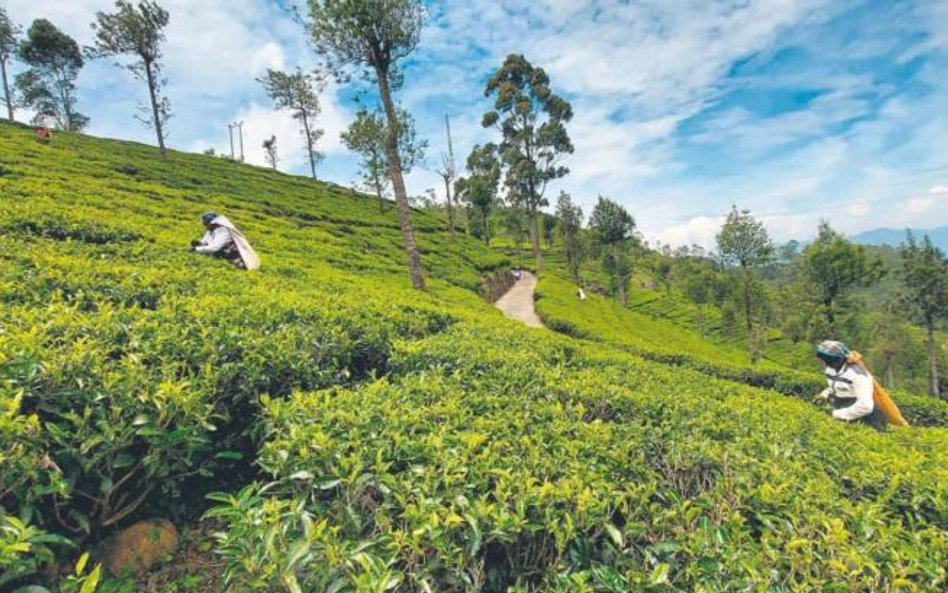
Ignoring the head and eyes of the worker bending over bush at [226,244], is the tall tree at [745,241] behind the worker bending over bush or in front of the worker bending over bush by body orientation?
behind

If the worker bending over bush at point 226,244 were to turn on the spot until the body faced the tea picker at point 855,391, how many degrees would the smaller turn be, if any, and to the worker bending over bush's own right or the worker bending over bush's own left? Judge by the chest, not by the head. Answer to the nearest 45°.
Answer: approximately 135° to the worker bending over bush's own left

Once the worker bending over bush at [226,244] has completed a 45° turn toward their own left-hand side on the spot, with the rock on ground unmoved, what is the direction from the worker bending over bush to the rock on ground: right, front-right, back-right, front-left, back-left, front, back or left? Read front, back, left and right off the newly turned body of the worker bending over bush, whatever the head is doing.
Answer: front-left

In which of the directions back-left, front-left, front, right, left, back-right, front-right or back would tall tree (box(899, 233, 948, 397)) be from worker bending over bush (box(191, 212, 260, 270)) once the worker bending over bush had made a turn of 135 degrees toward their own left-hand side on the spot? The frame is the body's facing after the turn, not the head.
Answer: front-left

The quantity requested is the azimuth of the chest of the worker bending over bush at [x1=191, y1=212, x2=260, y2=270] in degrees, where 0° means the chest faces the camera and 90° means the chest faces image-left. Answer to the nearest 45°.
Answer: approximately 90°

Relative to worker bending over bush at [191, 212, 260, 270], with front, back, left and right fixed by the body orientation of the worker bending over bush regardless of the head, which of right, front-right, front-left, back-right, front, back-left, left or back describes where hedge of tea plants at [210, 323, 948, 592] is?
left
